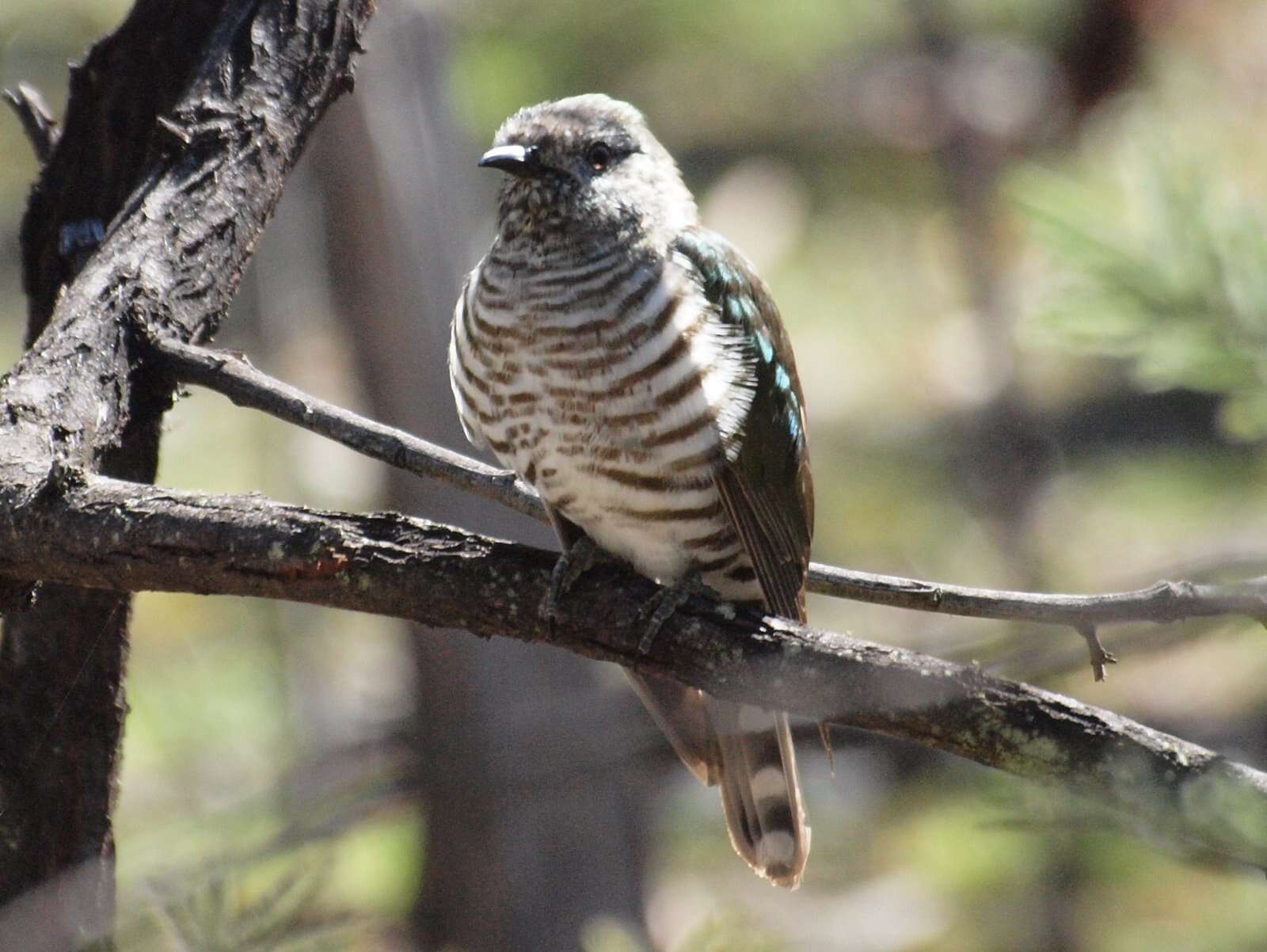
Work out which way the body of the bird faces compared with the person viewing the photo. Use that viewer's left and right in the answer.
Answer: facing the viewer and to the left of the viewer

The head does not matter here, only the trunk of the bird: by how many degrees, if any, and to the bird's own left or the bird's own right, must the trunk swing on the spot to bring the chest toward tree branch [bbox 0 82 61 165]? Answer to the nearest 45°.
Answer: approximately 45° to the bird's own right

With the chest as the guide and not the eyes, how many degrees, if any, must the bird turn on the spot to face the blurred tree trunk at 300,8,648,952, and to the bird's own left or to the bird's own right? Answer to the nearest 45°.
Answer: approximately 135° to the bird's own right
